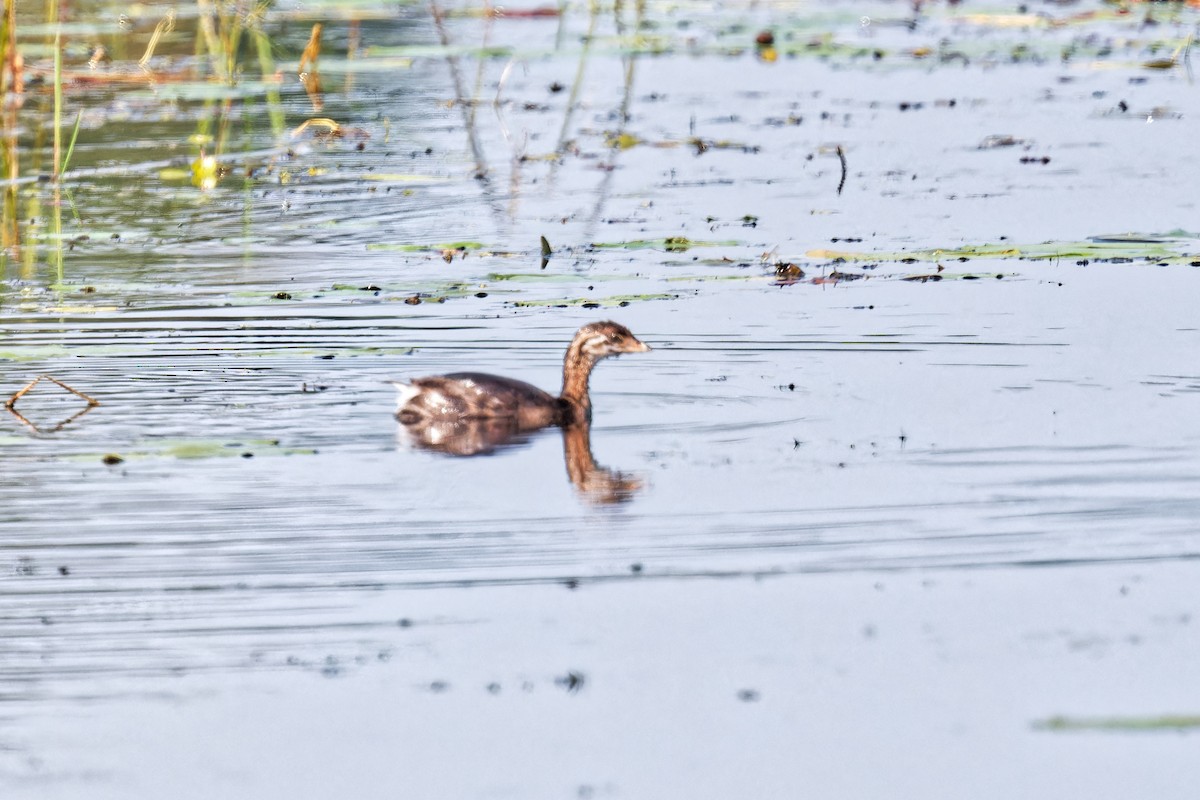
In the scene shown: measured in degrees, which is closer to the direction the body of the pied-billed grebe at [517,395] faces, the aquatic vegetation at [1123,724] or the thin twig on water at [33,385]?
the aquatic vegetation

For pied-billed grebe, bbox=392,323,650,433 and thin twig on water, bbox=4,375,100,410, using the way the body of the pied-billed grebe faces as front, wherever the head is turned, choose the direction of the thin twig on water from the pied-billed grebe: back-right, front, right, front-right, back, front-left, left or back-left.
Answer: back

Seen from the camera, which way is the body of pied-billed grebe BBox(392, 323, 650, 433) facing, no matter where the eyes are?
to the viewer's right

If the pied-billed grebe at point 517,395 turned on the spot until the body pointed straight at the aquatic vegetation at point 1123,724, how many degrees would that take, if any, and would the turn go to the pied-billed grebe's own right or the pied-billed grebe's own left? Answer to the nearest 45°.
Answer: approximately 45° to the pied-billed grebe's own right

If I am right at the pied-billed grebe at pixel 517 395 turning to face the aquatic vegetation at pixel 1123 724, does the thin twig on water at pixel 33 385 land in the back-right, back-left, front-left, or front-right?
back-right
